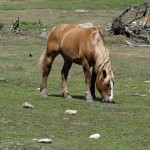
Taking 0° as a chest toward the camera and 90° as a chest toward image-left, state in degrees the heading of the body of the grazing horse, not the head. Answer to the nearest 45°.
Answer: approximately 315°
